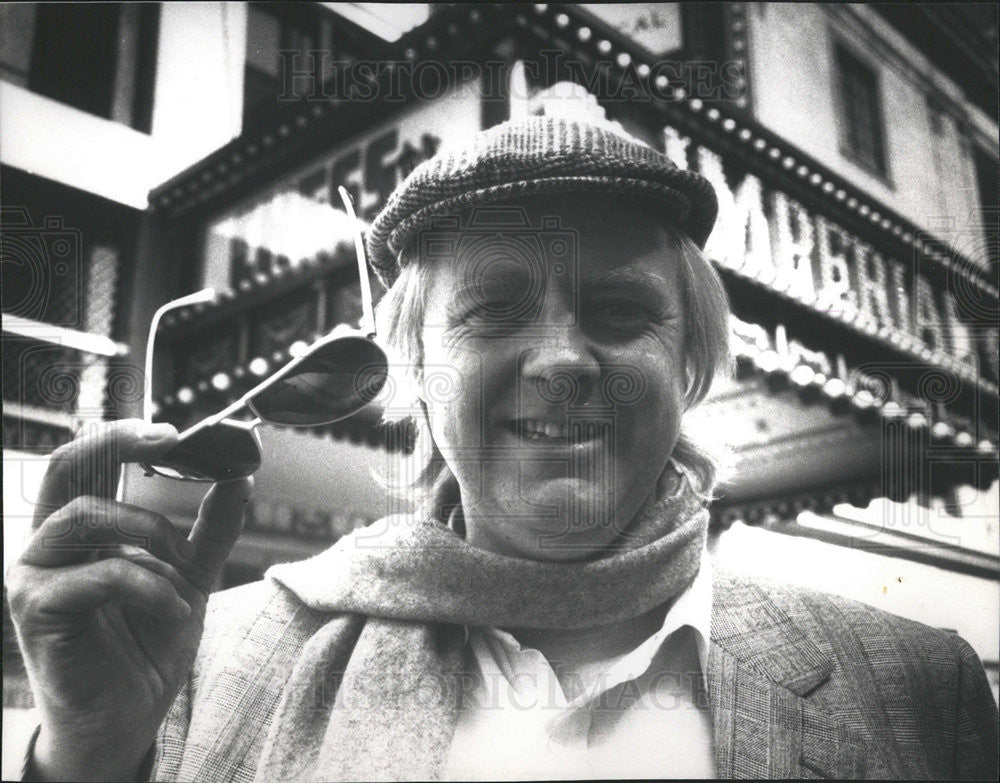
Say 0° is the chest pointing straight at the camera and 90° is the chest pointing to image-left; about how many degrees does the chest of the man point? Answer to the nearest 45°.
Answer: approximately 0°
